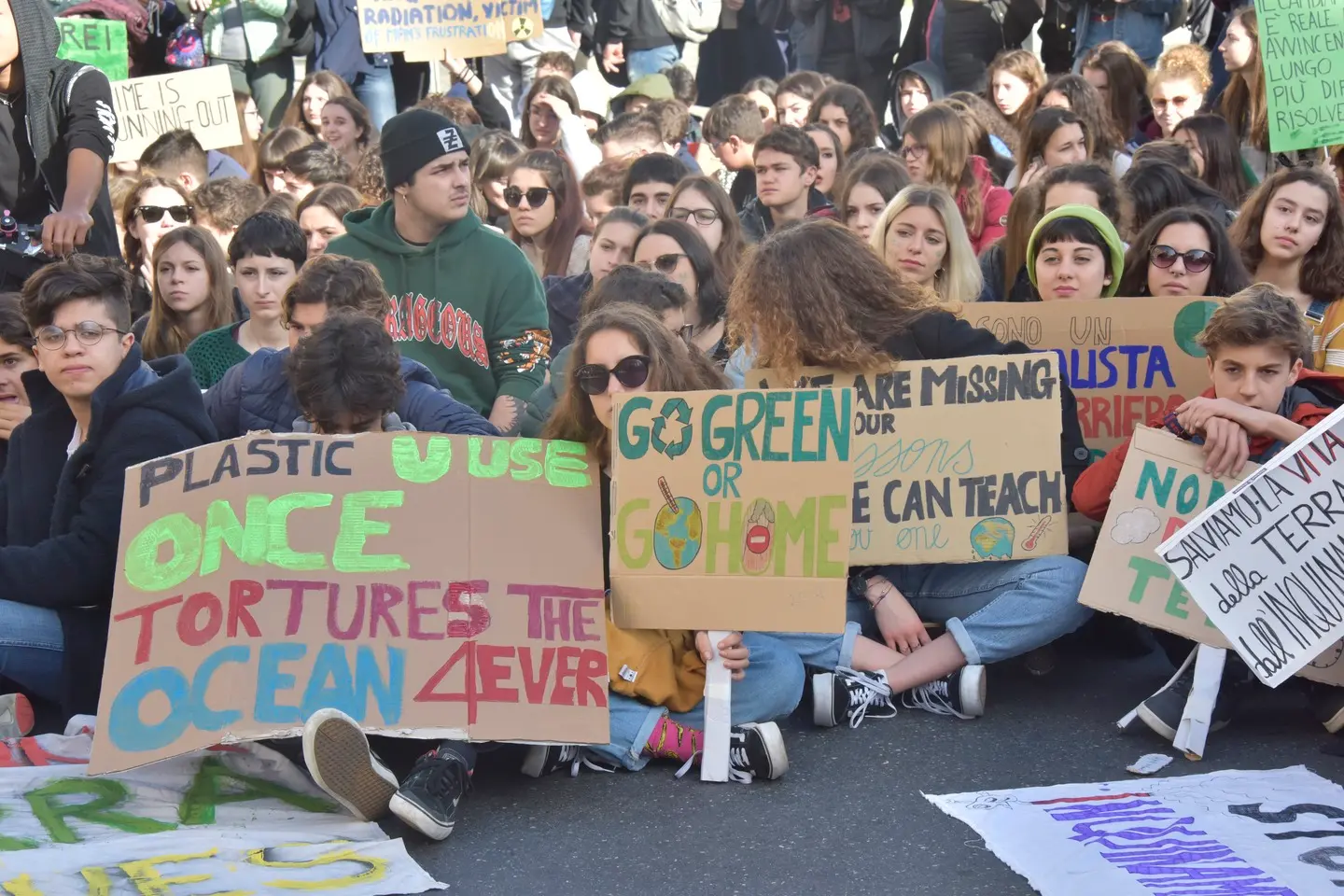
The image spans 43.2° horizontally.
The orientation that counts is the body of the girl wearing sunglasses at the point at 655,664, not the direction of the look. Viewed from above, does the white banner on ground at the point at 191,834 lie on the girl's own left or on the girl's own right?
on the girl's own right

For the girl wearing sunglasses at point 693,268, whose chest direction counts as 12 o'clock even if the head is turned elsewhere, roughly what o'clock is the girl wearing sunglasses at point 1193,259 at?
the girl wearing sunglasses at point 1193,259 is roughly at 8 o'clock from the girl wearing sunglasses at point 693,268.

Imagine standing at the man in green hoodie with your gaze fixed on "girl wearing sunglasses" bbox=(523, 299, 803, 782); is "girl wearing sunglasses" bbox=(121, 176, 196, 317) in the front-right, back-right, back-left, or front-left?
back-right

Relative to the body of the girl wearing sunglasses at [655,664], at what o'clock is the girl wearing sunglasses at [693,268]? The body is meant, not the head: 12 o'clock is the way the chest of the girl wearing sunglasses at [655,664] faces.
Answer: the girl wearing sunglasses at [693,268] is roughly at 6 o'clock from the girl wearing sunglasses at [655,664].

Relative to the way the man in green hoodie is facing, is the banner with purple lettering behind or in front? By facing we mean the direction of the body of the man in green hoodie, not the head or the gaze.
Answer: in front

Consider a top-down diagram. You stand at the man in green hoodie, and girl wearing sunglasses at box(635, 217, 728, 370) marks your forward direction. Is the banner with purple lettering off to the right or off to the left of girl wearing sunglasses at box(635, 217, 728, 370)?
right

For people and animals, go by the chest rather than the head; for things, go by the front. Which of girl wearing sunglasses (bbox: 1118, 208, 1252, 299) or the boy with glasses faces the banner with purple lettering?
the girl wearing sunglasses

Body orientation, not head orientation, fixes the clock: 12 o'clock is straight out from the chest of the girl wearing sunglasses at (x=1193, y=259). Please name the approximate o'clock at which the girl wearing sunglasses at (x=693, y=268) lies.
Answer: the girl wearing sunglasses at (x=693, y=268) is roughly at 3 o'clock from the girl wearing sunglasses at (x=1193, y=259).

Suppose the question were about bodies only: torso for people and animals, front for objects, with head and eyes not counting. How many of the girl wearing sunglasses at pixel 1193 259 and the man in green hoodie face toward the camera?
2

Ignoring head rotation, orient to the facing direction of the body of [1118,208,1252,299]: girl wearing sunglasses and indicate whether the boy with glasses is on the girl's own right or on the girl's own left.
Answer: on the girl's own right

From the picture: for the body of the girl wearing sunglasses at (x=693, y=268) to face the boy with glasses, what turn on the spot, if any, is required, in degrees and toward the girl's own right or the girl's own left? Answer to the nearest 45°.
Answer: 0° — they already face them

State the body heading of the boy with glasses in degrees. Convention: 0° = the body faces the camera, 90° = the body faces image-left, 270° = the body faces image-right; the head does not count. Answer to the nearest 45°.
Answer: approximately 45°

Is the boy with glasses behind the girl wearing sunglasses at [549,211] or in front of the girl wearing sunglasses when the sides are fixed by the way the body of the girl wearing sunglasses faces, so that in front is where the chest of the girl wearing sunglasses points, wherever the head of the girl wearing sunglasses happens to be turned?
in front

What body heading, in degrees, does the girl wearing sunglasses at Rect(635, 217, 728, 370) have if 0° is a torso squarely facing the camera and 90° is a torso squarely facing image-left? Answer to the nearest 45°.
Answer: approximately 45°
